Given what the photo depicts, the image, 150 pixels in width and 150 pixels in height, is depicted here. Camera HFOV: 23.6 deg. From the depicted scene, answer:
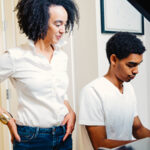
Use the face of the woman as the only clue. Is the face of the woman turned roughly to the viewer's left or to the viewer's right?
to the viewer's right

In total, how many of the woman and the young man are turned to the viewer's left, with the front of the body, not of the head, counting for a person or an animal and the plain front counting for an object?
0

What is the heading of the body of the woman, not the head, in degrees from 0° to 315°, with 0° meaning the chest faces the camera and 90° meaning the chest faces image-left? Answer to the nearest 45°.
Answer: approximately 315°

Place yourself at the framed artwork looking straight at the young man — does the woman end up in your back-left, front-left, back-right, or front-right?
front-right

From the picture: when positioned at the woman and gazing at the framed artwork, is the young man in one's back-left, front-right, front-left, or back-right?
front-right

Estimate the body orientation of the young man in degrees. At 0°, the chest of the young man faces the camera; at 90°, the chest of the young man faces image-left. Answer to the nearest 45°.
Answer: approximately 315°
